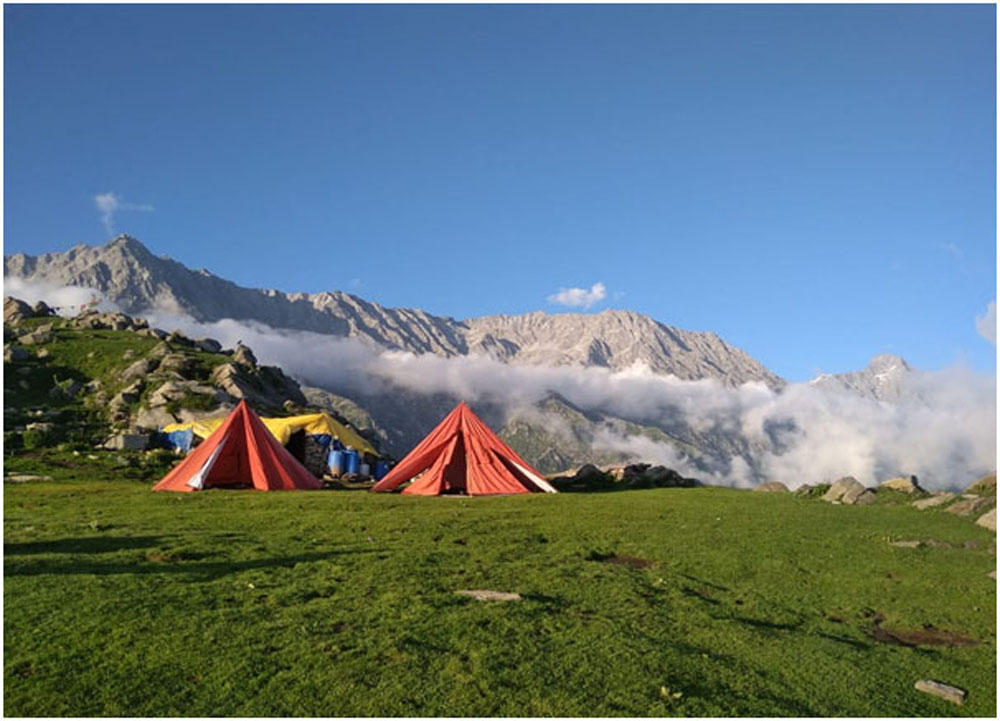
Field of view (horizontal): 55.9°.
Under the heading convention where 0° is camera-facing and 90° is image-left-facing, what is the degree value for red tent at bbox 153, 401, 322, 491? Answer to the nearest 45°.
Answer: approximately 0°

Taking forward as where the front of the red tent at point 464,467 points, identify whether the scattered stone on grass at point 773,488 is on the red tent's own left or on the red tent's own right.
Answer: on the red tent's own left

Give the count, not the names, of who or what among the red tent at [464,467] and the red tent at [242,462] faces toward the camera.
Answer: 2

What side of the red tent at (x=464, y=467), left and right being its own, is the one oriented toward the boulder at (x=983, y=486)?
left

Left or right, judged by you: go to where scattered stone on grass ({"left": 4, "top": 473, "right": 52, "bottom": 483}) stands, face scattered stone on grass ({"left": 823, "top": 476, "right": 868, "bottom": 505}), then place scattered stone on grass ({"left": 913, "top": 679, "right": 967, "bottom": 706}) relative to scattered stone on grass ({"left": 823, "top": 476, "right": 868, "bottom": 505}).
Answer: right

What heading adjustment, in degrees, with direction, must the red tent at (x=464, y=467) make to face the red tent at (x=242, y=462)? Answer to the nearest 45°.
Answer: approximately 90° to its right

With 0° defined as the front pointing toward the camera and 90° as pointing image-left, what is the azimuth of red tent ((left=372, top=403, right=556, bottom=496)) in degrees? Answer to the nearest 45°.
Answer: approximately 0°

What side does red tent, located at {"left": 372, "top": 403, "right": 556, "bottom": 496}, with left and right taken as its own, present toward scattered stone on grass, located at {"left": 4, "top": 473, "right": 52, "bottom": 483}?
right

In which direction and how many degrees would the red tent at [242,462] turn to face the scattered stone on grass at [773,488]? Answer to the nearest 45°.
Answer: approximately 90° to its left

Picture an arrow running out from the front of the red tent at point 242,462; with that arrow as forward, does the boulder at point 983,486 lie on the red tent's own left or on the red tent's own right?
on the red tent's own left

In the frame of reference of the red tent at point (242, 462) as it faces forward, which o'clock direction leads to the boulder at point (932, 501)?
The boulder is roughly at 10 o'clock from the red tent.
